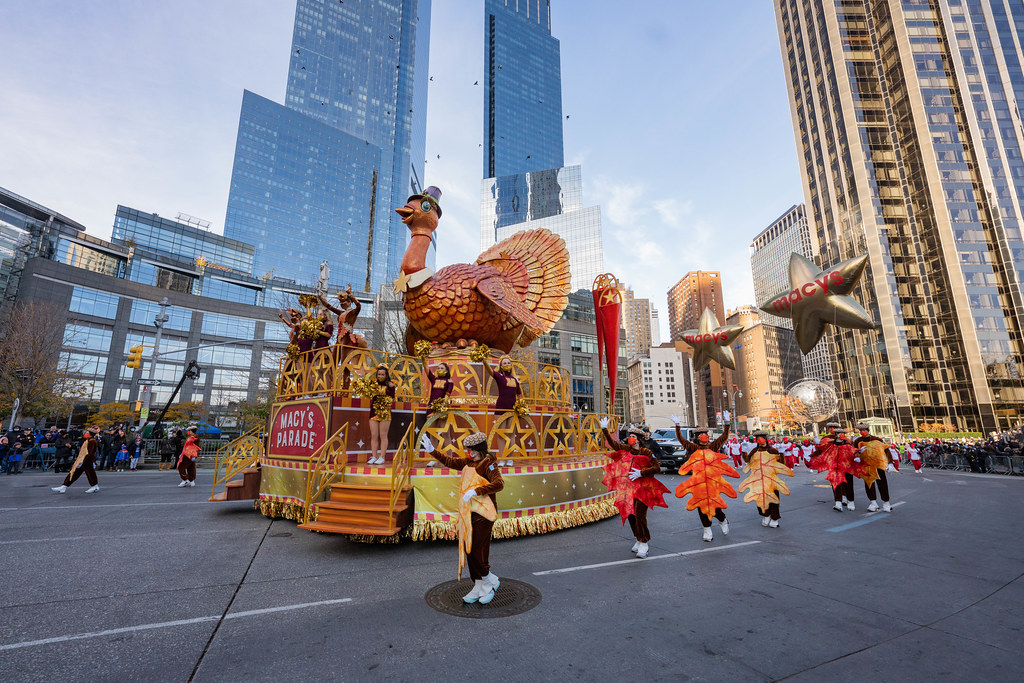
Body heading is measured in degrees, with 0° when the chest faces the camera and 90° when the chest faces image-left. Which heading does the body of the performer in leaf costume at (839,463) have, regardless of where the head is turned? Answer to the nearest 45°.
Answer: approximately 0°

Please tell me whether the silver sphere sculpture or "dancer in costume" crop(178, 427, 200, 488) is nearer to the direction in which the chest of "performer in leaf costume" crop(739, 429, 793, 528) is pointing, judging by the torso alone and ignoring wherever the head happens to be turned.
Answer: the dancer in costume

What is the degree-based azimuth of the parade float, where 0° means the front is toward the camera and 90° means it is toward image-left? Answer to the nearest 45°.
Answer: approximately 45°

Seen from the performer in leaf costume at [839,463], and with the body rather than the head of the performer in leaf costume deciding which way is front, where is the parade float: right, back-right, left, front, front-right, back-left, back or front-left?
front-right

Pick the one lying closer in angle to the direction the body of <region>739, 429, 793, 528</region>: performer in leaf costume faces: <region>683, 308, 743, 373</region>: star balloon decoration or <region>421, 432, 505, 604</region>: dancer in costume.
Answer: the dancer in costume

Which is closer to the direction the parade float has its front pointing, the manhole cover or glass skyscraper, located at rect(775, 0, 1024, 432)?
the manhole cover

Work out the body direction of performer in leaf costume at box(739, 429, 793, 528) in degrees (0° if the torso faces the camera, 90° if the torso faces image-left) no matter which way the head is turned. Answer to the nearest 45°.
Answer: approximately 0°
